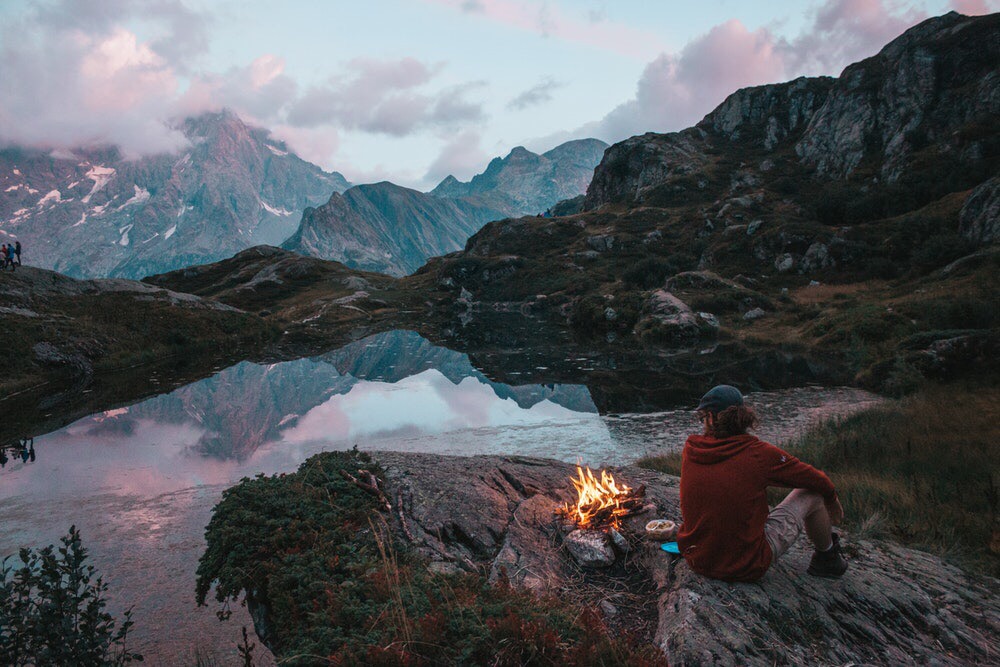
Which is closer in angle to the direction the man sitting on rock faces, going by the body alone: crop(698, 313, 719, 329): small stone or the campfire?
the small stone

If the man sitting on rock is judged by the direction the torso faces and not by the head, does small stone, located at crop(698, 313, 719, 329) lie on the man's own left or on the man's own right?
on the man's own left

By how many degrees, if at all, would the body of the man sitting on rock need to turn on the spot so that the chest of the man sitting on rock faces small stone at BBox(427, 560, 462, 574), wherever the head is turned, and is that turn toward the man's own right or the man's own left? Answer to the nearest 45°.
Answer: approximately 135° to the man's own left

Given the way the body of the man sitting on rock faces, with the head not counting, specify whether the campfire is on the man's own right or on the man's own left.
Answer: on the man's own left

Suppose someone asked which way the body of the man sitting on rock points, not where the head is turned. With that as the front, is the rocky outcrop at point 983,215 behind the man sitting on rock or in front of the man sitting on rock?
in front

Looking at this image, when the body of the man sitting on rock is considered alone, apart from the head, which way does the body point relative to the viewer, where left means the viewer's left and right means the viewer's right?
facing away from the viewer and to the right of the viewer

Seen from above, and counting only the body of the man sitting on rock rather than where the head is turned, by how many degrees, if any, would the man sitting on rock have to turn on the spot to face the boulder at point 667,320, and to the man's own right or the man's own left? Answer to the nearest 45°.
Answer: approximately 45° to the man's own left

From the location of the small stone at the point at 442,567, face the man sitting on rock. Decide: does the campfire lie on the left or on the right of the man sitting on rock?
left

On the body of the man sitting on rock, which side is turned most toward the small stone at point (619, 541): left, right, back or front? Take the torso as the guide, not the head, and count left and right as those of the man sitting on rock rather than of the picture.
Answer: left
